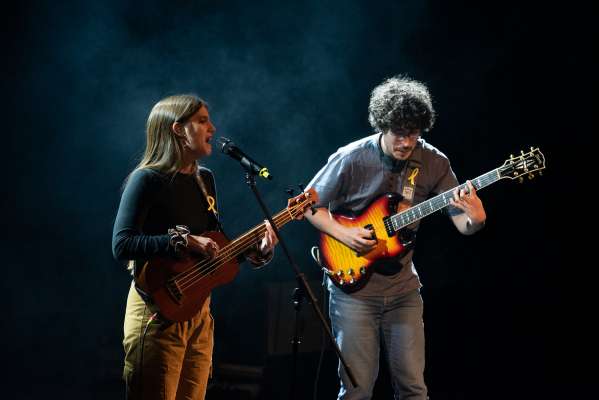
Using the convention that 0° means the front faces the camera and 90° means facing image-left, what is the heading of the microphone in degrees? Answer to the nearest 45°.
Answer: approximately 90°

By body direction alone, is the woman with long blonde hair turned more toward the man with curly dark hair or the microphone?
the microphone

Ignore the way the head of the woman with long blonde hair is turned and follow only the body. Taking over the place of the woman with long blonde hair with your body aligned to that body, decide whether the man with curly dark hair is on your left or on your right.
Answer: on your left

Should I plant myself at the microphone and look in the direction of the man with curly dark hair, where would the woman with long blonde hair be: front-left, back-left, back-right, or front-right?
back-left

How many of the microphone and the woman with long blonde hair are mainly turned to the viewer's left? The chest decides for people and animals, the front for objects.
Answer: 1

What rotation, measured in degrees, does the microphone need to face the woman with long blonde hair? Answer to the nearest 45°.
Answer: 0° — it already faces them

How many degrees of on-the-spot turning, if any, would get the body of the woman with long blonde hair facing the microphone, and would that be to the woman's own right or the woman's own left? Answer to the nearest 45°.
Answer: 0° — they already face it

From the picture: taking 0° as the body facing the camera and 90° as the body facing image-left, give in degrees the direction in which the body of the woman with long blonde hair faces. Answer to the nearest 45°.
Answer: approximately 315°
